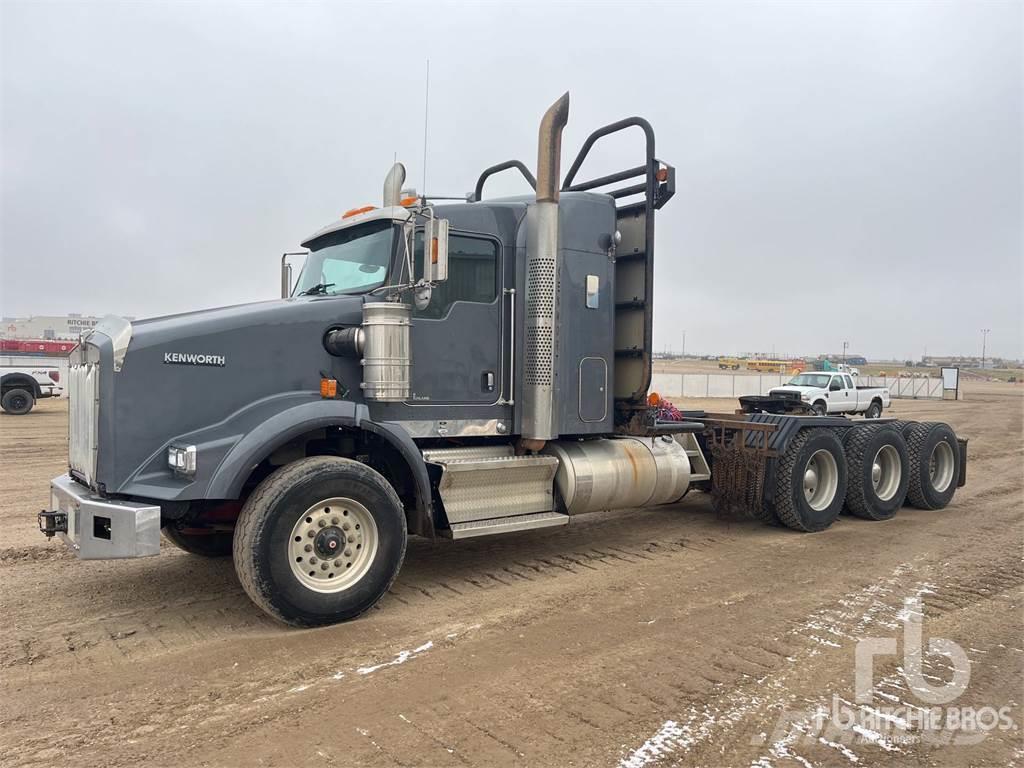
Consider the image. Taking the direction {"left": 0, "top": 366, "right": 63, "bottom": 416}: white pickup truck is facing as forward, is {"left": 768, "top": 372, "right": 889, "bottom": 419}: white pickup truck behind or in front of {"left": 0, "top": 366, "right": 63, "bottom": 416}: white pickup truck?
behind

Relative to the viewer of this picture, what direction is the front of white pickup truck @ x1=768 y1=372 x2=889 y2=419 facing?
facing the viewer and to the left of the viewer

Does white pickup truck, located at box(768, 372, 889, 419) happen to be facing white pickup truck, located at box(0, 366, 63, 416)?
yes

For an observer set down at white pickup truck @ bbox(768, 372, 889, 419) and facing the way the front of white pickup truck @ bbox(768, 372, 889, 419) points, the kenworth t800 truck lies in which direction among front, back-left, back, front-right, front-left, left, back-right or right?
front-left

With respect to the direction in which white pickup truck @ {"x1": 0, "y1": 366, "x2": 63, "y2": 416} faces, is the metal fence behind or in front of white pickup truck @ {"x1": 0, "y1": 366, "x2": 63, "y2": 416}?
behind

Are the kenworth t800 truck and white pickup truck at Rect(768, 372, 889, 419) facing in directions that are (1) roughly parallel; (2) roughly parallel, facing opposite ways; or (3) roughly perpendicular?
roughly parallel

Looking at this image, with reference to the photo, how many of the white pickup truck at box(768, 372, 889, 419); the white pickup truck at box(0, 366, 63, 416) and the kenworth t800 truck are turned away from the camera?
0

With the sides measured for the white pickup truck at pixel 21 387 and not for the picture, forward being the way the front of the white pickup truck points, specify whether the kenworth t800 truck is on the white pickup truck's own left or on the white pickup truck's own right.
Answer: on the white pickup truck's own left

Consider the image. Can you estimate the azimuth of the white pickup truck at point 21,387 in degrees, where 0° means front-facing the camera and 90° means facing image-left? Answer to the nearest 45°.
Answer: approximately 90°

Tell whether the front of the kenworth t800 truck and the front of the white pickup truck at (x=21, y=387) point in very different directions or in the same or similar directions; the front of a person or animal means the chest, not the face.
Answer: same or similar directions

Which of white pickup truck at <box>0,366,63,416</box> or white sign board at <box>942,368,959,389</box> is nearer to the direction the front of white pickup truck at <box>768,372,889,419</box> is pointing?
the white pickup truck

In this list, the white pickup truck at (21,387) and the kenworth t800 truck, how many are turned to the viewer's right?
0

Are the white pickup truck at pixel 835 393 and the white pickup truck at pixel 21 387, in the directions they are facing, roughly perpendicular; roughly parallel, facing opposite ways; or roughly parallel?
roughly parallel

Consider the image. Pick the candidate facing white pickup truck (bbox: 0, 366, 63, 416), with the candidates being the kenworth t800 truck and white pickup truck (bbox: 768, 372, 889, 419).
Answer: white pickup truck (bbox: 768, 372, 889, 419)

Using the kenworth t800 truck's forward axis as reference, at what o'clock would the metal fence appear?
The metal fence is roughly at 5 o'clock from the kenworth t800 truck.
